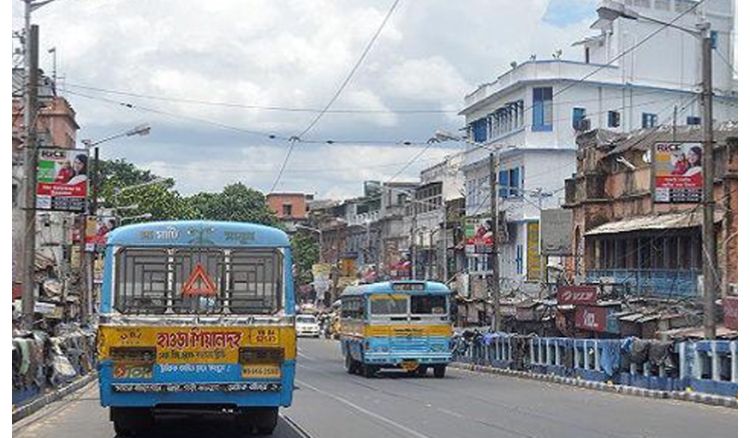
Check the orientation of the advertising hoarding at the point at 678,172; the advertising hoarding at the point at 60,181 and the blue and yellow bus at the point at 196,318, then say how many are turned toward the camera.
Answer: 2

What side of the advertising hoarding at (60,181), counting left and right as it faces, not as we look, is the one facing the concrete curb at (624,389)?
left

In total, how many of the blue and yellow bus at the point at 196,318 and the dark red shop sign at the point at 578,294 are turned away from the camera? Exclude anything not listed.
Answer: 1

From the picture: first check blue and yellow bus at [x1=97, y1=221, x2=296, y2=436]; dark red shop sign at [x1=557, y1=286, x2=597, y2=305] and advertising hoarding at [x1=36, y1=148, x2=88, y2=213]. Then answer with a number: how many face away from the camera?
1

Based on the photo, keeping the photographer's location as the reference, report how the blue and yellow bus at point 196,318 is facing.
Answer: facing away from the viewer

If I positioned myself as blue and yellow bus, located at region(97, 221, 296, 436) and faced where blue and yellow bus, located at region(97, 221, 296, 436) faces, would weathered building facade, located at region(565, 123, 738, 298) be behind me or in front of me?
in front

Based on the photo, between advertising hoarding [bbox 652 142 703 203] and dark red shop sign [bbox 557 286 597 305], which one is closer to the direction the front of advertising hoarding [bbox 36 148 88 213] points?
the advertising hoarding

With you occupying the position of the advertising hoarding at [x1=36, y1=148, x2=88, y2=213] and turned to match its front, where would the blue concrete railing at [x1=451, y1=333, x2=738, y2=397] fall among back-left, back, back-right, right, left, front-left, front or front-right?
left

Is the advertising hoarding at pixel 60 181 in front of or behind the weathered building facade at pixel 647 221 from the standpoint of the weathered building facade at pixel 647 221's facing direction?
in front

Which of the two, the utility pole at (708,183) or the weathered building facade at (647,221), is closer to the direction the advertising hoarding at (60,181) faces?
the utility pole

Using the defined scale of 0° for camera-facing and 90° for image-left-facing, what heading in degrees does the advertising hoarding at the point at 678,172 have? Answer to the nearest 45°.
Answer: approximately 0°

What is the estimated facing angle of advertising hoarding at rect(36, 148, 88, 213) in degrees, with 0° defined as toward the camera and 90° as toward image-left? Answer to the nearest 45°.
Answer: approximately 0°

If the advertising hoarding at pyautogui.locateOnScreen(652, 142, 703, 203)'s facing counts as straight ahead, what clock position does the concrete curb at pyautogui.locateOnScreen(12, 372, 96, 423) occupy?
The concrete curb is roughly at 2 o'clock from the advertising hoarding.

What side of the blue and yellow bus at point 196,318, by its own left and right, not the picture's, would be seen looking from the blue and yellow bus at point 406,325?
front

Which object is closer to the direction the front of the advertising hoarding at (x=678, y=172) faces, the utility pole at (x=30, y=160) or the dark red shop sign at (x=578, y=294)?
the utility pole
